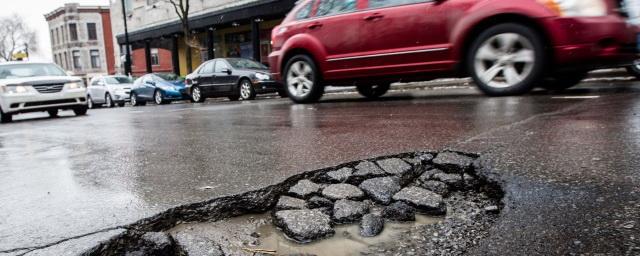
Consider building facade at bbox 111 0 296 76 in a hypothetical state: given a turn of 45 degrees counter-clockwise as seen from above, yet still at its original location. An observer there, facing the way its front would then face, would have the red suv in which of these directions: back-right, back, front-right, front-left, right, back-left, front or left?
front

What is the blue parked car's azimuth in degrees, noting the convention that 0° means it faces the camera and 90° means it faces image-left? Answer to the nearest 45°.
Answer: approximately 315°

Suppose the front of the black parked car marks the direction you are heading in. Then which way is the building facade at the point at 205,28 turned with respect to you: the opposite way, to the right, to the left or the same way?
to the right

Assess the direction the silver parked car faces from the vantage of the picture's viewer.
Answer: facing the viewer and to the right of the viewer

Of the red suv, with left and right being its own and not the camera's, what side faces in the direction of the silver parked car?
back

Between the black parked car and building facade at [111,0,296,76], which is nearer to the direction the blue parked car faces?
the black parked car

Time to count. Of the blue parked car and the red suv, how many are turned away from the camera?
0

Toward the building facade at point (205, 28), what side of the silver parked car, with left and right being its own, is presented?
left

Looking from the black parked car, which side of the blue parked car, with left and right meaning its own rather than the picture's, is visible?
front
